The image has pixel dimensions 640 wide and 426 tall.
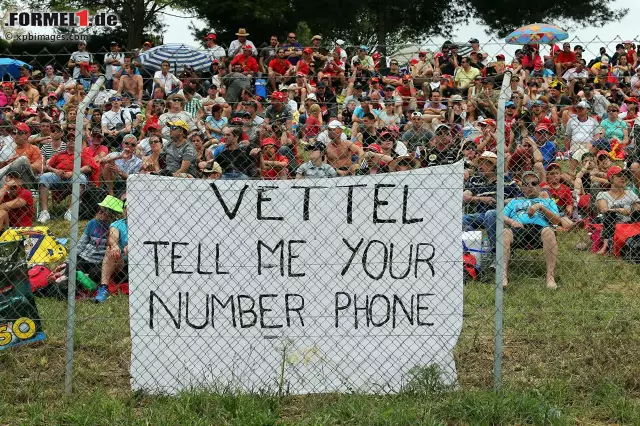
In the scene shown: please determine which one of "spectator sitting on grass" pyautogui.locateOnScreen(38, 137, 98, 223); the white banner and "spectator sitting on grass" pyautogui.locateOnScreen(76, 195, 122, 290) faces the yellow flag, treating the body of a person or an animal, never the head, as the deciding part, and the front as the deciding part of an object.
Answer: "spectator sitting on grass" pyautogui.locateOnScreen(38, 137, 98, 223)

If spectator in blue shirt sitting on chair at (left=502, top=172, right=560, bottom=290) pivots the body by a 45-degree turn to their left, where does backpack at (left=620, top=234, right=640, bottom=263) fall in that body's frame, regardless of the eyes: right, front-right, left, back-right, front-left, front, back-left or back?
left

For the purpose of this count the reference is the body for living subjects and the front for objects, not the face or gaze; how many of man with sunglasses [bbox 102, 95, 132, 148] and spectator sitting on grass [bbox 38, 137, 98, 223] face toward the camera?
2

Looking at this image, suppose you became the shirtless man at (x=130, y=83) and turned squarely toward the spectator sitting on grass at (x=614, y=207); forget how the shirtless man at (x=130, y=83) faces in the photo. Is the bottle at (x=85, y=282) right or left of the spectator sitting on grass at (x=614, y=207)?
right

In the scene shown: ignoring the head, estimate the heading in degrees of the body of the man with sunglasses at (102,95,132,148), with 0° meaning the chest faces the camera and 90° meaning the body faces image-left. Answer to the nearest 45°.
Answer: approximately 0°

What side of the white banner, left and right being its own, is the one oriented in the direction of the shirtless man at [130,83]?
back

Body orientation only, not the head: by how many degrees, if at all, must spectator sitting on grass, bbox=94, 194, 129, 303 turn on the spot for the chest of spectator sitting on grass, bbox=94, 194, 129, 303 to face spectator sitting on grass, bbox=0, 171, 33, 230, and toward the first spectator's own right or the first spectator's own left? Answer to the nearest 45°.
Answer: approximately 90° to the first spectator's own right
